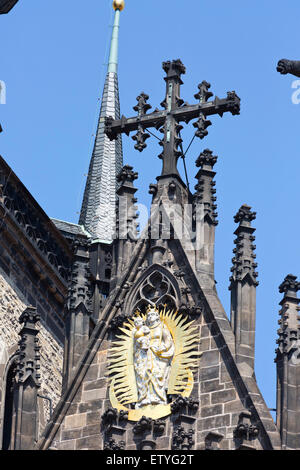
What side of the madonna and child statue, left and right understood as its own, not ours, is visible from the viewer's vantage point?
front
